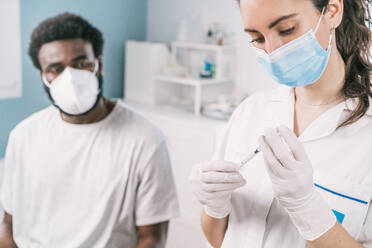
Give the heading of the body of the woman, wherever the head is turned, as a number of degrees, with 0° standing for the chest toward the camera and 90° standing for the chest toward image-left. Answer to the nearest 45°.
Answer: approximately 45°

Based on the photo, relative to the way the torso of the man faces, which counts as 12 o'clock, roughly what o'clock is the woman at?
The woman is roughly at 11 o'clock from the man.

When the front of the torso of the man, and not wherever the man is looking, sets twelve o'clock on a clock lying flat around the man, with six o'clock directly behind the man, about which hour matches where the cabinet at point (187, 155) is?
The cabinet is roughly at 7 o'clock from the man.

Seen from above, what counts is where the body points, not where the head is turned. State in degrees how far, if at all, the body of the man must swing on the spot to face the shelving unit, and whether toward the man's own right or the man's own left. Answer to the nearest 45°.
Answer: approximately 135° to the man's own left

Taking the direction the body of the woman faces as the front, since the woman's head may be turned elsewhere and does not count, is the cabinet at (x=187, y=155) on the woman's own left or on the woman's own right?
on the woman's own right

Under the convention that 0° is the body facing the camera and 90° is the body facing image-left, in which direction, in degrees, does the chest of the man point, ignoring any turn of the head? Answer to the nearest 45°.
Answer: approximately 0°

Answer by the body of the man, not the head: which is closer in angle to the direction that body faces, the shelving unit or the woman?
the woman

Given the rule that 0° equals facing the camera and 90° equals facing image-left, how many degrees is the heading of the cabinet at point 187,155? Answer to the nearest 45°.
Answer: approximately 45°

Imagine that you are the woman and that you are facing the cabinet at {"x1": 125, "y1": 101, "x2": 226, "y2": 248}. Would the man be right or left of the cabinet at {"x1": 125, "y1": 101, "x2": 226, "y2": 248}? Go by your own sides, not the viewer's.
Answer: left

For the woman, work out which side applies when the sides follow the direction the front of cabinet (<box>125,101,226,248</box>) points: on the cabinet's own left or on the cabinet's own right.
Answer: on the cabinet's own left

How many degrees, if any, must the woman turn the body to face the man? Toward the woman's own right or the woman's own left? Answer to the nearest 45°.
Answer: approximately 90° to the woman's own right

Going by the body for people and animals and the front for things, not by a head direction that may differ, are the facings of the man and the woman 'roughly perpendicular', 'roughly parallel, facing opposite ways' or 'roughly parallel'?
roughly perpendicular
